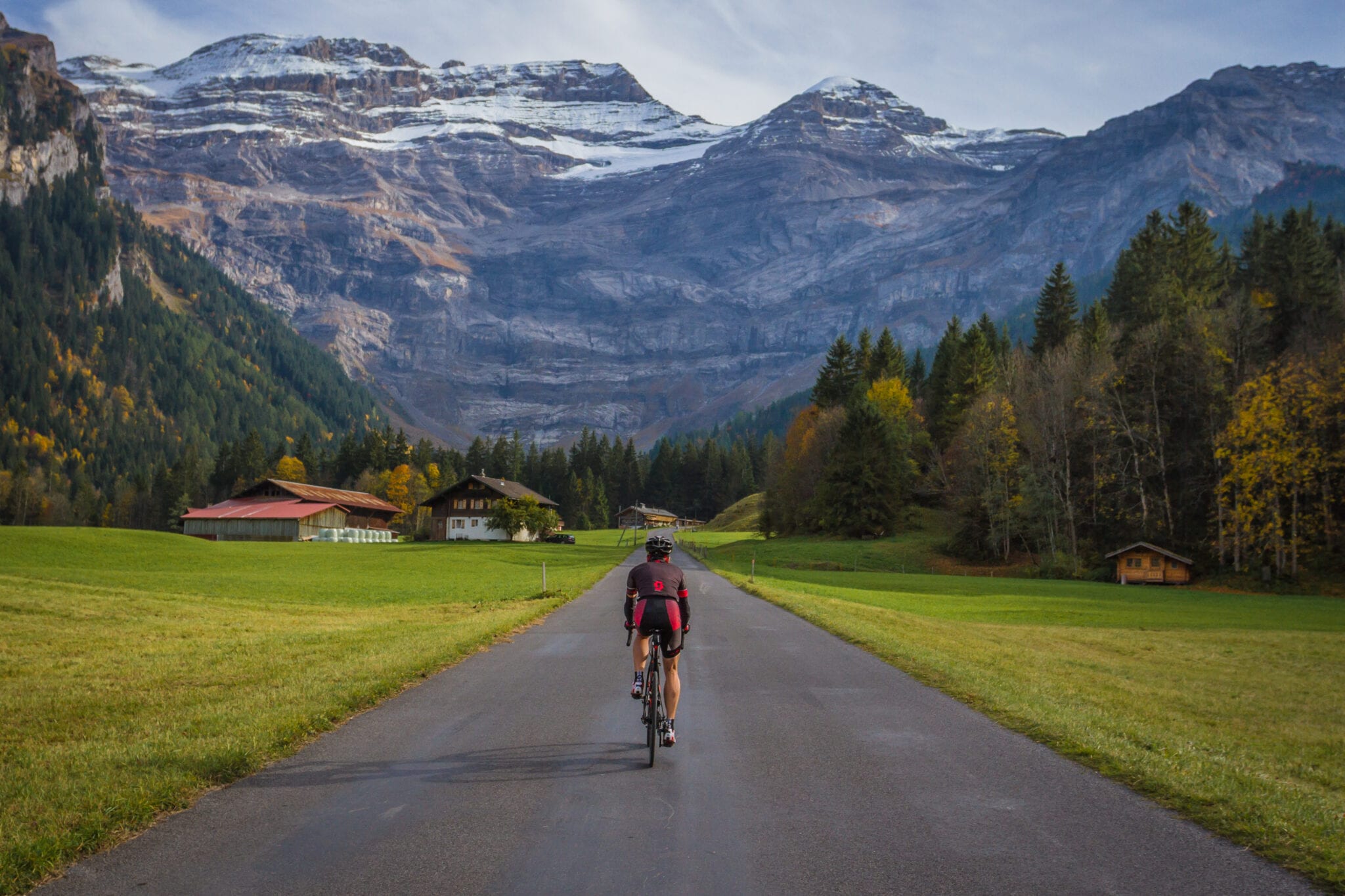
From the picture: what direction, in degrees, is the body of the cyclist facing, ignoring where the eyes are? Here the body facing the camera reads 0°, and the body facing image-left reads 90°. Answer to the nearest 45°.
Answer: approximately 180°

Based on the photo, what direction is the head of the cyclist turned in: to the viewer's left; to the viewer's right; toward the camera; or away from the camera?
away from the camera

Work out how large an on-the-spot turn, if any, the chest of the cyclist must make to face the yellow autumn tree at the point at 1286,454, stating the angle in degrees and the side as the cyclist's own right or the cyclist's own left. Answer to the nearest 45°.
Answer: approximately 45° to the cyclist's own right
